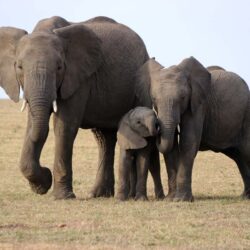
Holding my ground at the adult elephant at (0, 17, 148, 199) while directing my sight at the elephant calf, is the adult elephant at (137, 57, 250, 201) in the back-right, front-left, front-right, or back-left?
front-left

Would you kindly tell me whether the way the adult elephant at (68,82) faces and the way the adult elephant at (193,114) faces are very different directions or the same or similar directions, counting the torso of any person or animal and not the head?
same or similar directions

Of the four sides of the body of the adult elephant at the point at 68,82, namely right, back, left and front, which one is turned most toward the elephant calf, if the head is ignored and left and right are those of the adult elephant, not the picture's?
left

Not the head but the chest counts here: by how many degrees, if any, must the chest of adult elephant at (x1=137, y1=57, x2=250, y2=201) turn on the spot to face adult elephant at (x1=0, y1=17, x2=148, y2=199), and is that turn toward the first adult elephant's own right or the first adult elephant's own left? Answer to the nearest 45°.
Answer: approximately 45° to the first adult elephant's own right

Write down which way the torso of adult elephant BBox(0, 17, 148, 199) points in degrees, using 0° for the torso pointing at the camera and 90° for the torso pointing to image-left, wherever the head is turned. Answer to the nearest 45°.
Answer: approximately 45°

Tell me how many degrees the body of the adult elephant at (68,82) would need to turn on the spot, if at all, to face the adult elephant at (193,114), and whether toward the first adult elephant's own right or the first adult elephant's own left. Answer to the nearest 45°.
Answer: approximately 135° to the first adult elephant's own left

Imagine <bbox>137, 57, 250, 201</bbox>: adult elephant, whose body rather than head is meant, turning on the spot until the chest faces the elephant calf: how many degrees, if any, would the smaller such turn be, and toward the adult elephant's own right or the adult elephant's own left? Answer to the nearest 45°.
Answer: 0° — it already faces it

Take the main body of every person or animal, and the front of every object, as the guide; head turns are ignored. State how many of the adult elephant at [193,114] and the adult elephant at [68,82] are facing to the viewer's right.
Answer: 0

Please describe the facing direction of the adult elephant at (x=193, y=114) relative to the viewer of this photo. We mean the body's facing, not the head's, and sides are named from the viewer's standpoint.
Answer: facing the viewer and to the left of the viewer
